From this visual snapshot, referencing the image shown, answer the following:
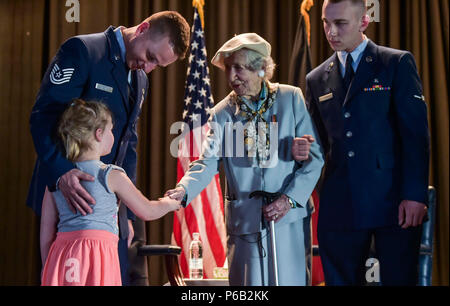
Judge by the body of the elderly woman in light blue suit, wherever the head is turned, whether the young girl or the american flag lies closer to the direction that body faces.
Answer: the young girl

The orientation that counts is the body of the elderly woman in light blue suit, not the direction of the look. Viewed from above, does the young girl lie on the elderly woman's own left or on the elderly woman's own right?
on the elderly woman's own right

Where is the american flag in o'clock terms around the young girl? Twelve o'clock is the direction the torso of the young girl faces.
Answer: The american flag is roughly at 11 o'clock from the young girl.

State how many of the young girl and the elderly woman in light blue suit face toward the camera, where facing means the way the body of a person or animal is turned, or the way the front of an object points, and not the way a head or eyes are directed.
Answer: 1

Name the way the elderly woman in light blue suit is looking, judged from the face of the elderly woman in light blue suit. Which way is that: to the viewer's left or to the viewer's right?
to the viewer's left

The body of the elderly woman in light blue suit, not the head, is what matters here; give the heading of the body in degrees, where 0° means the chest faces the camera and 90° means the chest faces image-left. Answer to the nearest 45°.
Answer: approximately 0°

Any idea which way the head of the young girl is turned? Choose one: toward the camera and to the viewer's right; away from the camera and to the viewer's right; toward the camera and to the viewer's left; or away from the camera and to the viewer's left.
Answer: away from the camera and to the viewer's right

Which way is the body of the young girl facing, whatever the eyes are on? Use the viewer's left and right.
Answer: facing away from the viewer and to the right of the viewer
